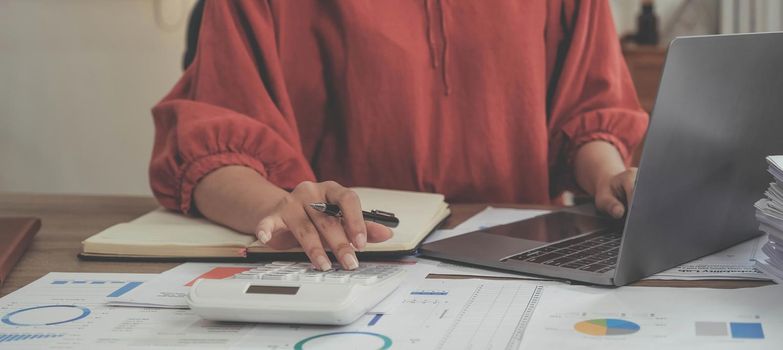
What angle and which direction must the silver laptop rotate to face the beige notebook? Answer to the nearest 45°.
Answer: approximately 45° to its left

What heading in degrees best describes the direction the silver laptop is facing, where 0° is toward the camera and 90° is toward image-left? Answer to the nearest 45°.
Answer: approximately 135°

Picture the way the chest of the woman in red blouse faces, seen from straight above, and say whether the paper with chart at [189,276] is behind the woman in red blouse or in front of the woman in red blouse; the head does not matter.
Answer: in front

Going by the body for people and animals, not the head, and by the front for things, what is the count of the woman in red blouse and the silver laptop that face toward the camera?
1

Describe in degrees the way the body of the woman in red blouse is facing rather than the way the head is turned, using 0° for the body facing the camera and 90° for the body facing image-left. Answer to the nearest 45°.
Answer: approximately 0°

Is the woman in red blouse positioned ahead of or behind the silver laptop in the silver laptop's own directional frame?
ahead
